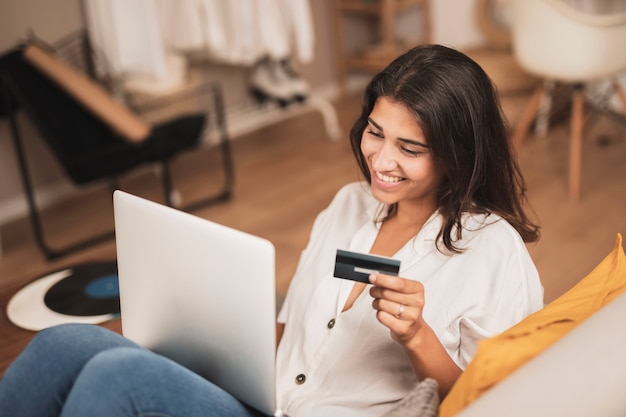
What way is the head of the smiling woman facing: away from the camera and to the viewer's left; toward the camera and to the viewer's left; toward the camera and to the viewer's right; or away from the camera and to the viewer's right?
toward the camera and to the viewer's left

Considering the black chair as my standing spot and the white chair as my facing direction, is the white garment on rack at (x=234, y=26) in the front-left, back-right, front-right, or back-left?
front-left

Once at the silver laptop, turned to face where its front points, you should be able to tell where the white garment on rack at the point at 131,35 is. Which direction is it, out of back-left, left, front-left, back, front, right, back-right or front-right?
front-left

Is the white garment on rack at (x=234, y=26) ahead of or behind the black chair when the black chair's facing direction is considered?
ahead

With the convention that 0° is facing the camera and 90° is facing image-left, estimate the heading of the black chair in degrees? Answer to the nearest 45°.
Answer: approximately 225°

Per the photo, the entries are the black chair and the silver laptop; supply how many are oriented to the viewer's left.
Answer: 0

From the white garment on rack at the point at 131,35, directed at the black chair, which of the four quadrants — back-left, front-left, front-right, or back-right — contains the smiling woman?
front-left

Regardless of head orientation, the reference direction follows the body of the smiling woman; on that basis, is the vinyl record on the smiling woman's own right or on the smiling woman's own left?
on the smiling woman's own right
